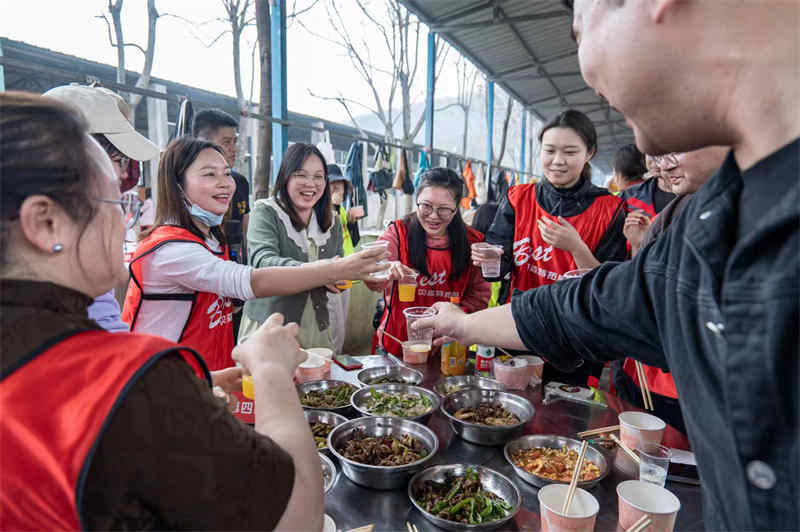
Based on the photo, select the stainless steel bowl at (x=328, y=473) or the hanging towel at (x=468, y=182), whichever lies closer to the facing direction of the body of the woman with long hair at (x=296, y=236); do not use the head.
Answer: the stainless steel bowl

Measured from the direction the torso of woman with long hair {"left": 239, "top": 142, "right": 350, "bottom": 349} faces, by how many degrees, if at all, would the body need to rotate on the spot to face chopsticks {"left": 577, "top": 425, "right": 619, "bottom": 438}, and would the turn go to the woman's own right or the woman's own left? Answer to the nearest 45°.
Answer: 0° — they already face it

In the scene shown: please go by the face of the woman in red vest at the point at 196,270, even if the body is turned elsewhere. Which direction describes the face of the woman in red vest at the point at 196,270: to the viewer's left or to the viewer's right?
to the viewer's right

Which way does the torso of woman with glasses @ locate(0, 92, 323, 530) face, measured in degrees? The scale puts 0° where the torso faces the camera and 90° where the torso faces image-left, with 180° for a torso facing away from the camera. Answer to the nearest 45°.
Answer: approximately 225°

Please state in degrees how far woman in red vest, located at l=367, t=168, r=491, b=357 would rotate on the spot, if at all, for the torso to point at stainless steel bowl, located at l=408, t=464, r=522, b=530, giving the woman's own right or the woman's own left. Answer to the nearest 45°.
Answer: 0° — they already face it

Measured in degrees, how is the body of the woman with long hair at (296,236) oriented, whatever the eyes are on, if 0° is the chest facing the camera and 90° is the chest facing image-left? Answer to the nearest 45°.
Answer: approximately 315°

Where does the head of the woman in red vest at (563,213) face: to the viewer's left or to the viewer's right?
to the viewer's left

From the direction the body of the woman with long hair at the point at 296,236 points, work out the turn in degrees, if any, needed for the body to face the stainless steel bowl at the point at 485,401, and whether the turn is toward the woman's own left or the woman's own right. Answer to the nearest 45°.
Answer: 0° — they already face it

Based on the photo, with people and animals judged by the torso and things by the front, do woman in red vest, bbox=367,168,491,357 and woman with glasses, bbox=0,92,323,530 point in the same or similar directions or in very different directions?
very different directions

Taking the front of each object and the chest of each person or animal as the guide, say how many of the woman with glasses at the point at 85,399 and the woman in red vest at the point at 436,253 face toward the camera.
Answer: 1

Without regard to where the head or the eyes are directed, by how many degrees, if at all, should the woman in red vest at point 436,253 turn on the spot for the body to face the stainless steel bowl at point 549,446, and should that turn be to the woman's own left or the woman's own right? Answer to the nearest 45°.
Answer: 0° — they already face it
